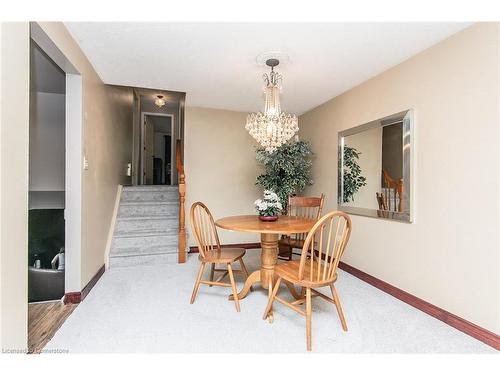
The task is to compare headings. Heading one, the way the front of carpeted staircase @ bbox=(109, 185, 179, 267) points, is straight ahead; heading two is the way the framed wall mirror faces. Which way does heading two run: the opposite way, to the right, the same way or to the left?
to the right

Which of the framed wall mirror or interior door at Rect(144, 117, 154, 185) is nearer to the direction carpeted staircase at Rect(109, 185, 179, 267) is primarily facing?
the framed wall mirror

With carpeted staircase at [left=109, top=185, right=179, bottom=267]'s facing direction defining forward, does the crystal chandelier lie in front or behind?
in front

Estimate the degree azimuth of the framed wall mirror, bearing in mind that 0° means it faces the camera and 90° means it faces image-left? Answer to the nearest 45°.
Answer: approximately 45°

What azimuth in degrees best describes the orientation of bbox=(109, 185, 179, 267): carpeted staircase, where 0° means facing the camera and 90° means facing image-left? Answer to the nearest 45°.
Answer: approximately 0°

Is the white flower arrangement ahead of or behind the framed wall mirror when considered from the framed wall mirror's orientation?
ahead

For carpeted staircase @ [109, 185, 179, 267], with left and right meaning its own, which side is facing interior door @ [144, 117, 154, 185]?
back

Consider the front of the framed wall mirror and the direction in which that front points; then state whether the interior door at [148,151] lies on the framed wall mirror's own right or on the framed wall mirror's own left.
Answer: on the framed wall mirror's own right

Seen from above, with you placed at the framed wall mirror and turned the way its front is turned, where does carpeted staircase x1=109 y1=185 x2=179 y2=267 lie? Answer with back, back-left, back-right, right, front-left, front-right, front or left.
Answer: front-right

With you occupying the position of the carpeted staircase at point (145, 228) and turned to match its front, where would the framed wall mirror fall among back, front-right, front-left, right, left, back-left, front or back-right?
front-left
